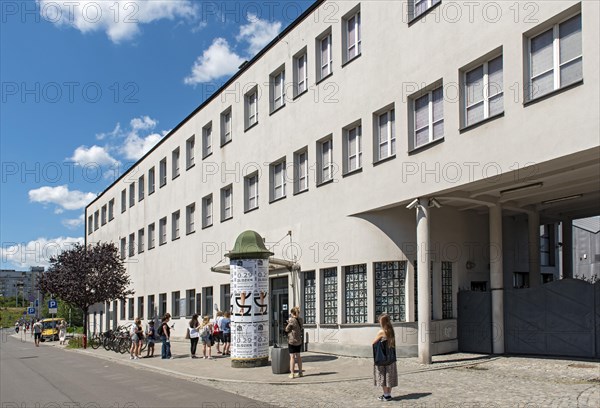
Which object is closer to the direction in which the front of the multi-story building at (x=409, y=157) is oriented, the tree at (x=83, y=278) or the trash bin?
the trash bin

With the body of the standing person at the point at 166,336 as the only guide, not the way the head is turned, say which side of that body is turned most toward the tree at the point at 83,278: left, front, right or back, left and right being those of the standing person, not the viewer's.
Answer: left

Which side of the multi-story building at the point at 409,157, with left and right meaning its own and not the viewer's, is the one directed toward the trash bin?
front

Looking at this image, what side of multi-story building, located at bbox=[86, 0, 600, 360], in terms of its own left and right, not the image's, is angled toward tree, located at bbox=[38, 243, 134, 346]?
right

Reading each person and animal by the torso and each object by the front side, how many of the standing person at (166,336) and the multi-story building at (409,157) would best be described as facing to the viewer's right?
1

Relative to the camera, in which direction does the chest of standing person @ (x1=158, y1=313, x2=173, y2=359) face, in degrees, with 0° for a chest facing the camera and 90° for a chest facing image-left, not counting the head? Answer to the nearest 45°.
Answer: approximately 270°

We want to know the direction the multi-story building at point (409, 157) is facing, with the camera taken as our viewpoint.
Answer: facing the viewer and to the left of the viewer

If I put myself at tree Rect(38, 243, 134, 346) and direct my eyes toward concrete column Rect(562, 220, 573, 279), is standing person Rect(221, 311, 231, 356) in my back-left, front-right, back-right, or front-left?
front-right

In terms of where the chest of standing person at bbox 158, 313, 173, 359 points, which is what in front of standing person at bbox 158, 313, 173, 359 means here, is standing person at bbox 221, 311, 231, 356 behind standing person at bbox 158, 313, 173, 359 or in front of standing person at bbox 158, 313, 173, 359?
in front
